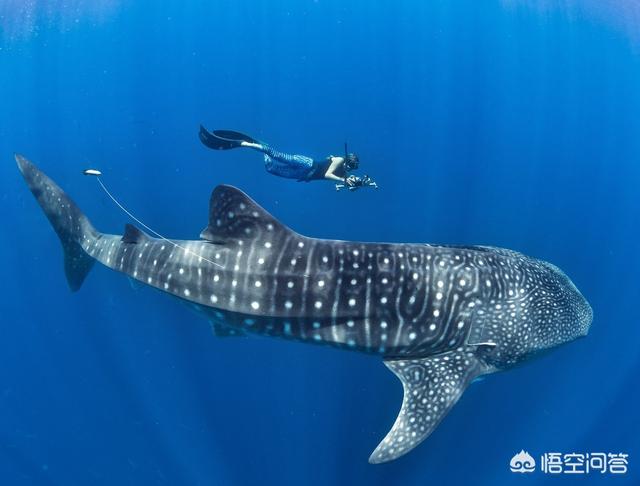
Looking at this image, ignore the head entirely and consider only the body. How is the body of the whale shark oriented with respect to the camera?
to the viewer's right

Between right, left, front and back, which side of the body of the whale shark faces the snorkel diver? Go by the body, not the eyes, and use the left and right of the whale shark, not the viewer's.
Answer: left
